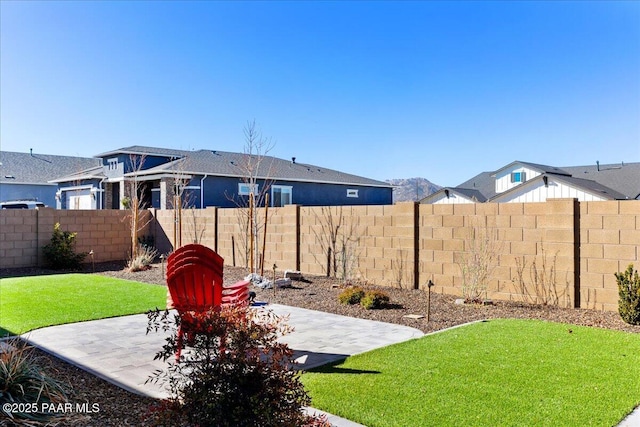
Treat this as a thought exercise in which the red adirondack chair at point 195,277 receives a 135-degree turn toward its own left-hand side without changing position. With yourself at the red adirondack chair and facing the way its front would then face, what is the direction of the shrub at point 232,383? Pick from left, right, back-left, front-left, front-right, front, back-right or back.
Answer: left

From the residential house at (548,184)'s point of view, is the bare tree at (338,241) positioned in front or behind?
in front

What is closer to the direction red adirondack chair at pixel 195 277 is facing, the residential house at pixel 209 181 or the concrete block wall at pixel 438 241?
the concrete block wall

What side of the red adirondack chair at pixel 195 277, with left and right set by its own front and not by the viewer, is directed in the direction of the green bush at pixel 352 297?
front

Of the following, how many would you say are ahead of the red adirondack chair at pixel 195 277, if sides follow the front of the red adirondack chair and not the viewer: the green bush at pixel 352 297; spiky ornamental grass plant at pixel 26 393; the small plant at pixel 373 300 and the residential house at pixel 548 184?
3

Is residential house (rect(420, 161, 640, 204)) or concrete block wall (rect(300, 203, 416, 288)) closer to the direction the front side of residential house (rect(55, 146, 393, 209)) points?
the concrete block wall

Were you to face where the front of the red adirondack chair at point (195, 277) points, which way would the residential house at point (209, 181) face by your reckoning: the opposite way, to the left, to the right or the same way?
the opposite way

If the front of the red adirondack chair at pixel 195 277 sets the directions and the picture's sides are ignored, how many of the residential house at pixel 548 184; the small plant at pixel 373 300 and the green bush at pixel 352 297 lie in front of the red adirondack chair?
3

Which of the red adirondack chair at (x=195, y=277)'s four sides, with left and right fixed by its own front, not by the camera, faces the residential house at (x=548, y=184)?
front

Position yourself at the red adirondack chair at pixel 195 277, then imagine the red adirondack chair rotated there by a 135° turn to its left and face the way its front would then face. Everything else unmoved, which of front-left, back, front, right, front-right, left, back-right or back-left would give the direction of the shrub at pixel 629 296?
back

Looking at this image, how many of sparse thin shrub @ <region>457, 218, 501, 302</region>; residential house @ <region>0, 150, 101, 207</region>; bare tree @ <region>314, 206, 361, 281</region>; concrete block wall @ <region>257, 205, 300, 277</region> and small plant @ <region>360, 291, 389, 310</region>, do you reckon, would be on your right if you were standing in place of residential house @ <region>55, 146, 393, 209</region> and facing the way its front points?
1

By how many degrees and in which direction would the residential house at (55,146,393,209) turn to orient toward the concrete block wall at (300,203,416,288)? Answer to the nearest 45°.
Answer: approximately 45° to its left

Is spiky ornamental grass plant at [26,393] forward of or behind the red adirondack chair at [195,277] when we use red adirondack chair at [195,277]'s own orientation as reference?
behind

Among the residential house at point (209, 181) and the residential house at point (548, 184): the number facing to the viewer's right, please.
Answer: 0

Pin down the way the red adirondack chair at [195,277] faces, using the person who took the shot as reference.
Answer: facing away from the viewer and to the right of the viewer

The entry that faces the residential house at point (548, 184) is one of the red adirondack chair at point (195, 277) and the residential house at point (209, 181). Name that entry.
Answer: the red adirondack chair

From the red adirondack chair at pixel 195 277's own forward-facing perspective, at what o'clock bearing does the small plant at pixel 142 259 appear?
The small plant is roughly at 10 o'clock from the red adirondack chair.

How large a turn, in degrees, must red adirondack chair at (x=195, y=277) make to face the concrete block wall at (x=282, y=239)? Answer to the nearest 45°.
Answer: approximately 45° to its left
